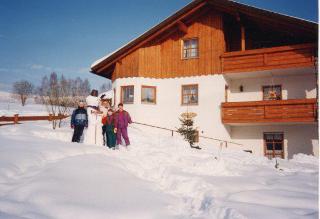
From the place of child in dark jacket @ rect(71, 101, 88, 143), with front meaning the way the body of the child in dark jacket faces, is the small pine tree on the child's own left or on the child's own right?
on the child's own left

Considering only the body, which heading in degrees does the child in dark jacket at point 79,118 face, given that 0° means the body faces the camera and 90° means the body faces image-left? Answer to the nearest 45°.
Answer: approximately 0°

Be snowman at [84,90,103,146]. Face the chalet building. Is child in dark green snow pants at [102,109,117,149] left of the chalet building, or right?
right

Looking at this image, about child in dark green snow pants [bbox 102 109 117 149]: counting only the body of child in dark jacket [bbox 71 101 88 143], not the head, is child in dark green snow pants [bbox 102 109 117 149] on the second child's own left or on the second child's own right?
on the second child's own left

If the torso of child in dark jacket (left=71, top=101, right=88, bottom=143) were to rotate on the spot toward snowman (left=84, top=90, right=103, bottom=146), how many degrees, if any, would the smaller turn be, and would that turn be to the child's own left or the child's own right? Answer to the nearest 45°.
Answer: approximately 135° to the child's own left

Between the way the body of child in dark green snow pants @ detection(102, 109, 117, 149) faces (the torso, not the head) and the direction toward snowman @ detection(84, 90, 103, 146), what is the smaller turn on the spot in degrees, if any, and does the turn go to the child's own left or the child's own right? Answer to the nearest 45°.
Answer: approximately 90° to the child's own right

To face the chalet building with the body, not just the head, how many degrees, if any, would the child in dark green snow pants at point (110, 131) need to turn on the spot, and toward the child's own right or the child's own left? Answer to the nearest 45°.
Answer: approximately 135° to the child's own left

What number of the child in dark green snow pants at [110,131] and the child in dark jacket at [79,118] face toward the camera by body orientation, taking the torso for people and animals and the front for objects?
2

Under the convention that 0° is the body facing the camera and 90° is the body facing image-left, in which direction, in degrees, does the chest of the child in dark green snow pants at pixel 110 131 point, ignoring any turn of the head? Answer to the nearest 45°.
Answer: approximately 0°

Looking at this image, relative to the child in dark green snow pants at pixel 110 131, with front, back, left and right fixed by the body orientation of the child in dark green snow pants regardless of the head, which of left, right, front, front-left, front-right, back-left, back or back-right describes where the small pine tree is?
back-left

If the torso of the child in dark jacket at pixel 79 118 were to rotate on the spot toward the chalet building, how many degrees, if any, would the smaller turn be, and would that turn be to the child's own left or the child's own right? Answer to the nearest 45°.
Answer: approximately 135° to the child's own left
